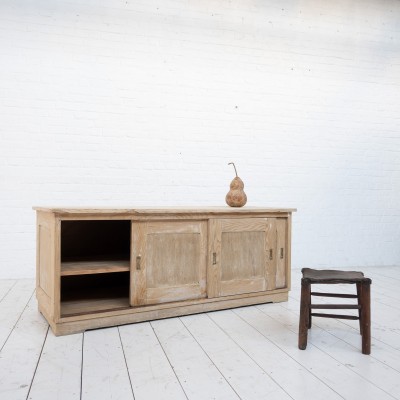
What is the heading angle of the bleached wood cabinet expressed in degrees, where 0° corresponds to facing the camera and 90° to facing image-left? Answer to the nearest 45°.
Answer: approximately 315°
